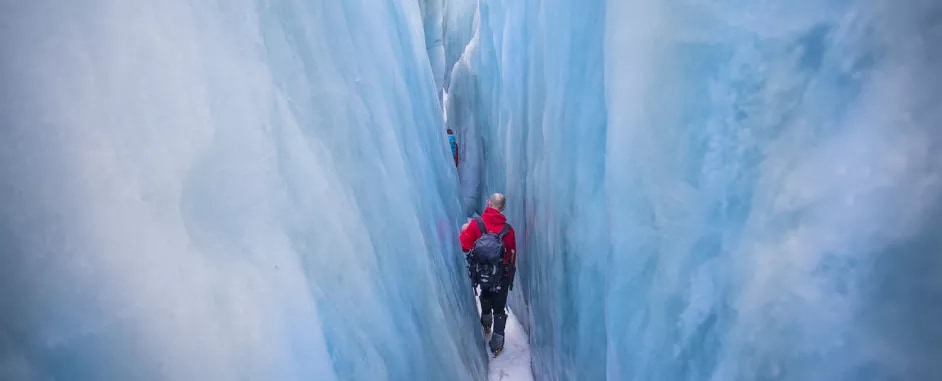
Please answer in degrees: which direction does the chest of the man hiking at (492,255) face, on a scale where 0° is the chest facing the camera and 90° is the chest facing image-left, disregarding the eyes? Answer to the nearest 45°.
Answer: approximately 180°
